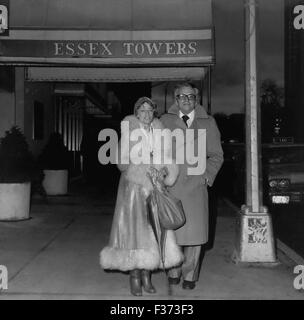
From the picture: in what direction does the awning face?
toward the camera

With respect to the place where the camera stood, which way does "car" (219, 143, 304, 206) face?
facing the viewer and to the right of the viewer

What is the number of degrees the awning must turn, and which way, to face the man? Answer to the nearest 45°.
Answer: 0° — it already faces them

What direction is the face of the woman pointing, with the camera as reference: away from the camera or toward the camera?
toward the camera

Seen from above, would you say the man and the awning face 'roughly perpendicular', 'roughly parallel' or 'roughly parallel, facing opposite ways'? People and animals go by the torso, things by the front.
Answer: roughly parallel

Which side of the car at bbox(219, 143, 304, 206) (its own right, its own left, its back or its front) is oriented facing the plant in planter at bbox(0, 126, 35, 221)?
right

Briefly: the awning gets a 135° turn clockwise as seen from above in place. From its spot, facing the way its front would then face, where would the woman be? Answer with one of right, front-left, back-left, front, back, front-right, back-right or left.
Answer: back-left

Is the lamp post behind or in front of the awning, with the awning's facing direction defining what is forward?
in front

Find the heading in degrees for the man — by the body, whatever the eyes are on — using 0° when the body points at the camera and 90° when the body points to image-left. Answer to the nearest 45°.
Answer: approximately 0°

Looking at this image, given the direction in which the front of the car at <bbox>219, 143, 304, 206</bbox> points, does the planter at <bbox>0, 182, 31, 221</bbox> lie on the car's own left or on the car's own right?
on the car's own right

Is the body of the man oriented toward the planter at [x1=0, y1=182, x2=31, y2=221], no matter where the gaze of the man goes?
no

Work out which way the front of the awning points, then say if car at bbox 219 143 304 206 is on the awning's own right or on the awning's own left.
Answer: on the awning's own left

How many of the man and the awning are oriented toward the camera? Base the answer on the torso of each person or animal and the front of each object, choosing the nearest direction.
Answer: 2
